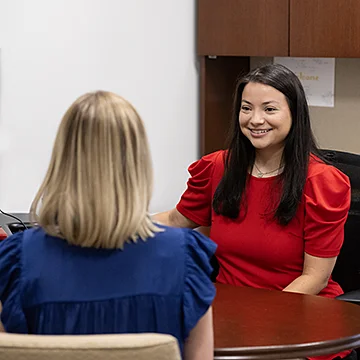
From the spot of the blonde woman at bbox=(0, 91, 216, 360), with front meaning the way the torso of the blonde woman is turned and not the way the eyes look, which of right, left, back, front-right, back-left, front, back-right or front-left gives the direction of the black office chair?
front-right

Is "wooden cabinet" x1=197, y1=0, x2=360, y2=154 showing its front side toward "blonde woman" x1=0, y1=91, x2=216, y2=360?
yes

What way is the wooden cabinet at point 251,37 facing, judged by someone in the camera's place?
facing the viewer

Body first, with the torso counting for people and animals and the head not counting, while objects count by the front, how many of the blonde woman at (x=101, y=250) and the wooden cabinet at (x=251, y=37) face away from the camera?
1

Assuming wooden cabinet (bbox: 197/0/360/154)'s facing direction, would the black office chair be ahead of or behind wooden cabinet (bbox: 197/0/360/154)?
ahead

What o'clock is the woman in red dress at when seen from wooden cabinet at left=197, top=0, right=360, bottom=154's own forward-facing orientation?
The woman in red dress is roughly at 12 o'clock from the wooden cabinet.

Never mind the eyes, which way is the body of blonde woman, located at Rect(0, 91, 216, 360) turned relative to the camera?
away from the camera

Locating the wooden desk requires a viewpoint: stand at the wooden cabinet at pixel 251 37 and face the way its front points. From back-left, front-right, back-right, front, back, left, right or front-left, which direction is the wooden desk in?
front

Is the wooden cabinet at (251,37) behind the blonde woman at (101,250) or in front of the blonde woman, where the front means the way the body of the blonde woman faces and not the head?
in front

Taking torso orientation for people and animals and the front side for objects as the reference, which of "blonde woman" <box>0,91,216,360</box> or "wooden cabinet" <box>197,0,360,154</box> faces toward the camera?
the wooden cabinet

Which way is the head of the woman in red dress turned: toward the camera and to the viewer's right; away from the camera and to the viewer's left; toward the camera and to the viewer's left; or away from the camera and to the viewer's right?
toward the camera and to the viewer's left

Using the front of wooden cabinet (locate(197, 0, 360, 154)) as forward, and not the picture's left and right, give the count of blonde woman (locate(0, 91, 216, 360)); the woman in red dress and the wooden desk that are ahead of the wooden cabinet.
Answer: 3

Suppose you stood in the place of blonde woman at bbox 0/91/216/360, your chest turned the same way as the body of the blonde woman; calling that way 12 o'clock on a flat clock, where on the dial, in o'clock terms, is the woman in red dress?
The woman in red dress is roughly at 1 o'clock from the blonde woman.

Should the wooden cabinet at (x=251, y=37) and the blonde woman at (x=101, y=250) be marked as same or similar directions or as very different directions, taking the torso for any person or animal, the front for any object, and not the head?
very different directions
